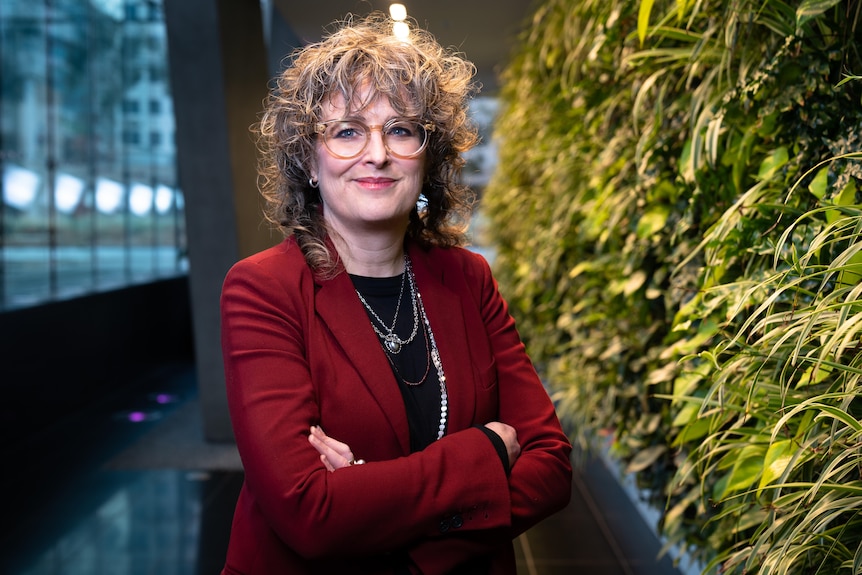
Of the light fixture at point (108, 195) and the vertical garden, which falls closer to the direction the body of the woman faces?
the vertical garden

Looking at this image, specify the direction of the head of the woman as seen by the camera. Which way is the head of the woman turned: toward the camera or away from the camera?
toward the camera

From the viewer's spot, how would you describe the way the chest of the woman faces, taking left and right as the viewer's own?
facing the viewer and to the right of the viewer

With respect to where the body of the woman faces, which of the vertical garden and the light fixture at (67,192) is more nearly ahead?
the vertical garden

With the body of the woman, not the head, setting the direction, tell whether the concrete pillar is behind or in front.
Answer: behind

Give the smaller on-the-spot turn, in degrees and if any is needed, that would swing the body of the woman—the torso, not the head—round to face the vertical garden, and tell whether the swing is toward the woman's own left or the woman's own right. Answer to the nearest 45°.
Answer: approximately 90° to the woman's own left

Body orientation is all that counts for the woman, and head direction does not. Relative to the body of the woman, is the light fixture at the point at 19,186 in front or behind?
behind

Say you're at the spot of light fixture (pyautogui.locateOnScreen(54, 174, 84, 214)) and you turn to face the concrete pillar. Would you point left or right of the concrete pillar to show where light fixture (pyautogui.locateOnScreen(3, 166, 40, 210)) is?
right
